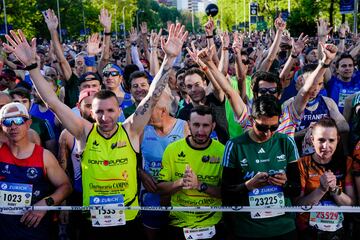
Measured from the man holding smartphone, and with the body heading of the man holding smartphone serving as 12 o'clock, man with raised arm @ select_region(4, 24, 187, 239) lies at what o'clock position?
The man with raised arm is roughly at 3 o'clock from the man holding smartphone.

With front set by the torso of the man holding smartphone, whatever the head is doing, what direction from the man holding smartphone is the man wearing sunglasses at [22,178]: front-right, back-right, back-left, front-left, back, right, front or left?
right

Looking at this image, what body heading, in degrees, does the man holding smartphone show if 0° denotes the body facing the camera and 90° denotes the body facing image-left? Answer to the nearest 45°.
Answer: approximately 0°

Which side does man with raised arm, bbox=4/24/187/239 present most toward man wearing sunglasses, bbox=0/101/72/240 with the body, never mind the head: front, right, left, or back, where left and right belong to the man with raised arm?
right

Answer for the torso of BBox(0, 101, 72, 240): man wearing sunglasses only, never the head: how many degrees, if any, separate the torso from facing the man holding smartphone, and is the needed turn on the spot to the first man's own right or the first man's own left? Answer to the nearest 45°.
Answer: approximately 45° to the first man's own left

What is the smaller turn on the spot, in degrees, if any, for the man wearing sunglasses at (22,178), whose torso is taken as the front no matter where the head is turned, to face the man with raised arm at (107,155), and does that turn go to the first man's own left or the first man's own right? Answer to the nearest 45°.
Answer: approximately 90° to the first man's own left

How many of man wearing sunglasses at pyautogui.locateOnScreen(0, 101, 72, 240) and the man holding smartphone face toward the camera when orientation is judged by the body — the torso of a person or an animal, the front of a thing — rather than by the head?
2

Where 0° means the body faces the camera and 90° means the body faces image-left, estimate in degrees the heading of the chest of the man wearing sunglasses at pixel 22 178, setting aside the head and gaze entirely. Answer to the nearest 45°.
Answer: approximately 0°
